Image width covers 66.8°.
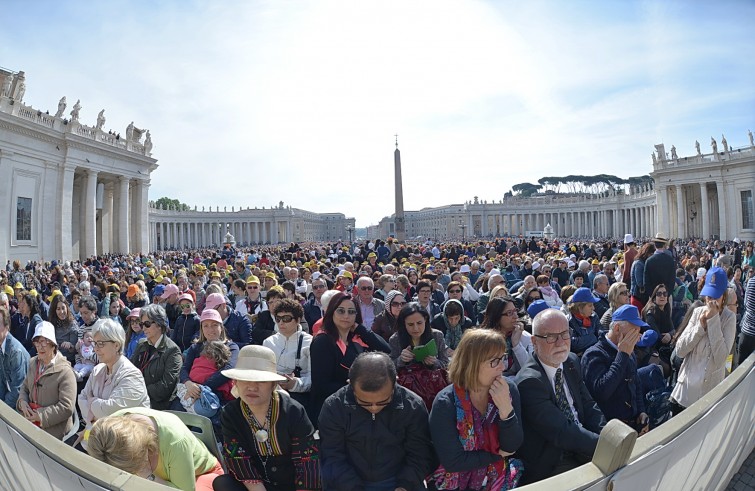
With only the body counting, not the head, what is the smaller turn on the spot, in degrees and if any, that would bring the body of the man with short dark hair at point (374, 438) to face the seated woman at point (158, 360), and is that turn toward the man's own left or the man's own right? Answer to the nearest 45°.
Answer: approximately 135° to the man's own right

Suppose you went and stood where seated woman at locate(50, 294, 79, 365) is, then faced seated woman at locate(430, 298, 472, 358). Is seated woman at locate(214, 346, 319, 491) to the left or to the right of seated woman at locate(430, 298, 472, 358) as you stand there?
right

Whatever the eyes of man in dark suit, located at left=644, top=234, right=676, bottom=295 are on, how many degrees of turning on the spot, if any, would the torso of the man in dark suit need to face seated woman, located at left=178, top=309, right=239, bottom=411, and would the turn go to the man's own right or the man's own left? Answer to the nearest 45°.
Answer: approximately 135° to the man's own left

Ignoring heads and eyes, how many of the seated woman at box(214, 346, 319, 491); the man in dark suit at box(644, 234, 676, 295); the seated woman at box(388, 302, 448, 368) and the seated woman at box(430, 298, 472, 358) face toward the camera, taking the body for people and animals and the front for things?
3

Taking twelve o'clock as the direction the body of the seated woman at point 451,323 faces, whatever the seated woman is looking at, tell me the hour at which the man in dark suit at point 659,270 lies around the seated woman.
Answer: The man in dark suit is roughly at 8 o'clock from the seated woman.

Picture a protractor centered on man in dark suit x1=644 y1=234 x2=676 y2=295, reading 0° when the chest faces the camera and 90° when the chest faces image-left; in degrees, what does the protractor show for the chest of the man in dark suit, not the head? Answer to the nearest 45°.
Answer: approximately 180°

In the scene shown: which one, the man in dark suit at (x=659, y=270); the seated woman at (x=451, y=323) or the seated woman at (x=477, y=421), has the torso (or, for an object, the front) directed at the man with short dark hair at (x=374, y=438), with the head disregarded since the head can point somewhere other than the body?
the seated woman at (x=451, y=323)
